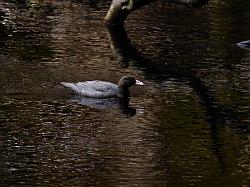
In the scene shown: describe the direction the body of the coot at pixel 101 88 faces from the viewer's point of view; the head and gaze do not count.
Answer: to the viewer's right
